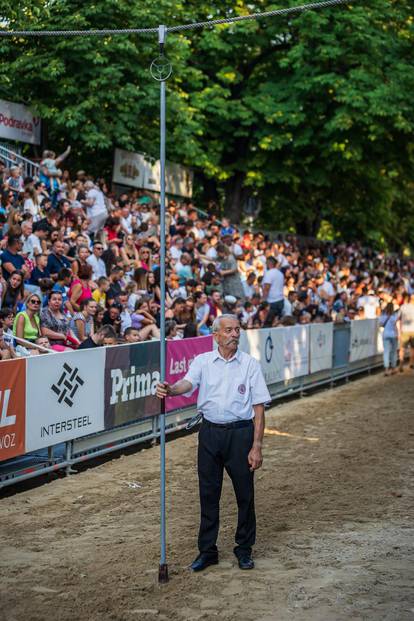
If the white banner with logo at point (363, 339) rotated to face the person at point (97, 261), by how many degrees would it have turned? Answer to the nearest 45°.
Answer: approximately 90° to its right

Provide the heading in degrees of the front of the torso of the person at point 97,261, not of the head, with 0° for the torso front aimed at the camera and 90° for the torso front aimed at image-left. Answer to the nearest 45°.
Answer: approximately 315°

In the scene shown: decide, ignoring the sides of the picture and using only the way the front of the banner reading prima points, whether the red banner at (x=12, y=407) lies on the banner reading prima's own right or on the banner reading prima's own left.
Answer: on the banner reading prima's own right

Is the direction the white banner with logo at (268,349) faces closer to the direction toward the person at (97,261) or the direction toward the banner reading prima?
the banner reading prima

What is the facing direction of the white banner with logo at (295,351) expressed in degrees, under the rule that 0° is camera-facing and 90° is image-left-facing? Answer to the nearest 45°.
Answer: approximately 315°

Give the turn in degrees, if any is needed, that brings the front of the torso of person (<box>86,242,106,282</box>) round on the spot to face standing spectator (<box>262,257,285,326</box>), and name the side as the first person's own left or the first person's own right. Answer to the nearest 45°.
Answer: approximately 90° to the first person's own left

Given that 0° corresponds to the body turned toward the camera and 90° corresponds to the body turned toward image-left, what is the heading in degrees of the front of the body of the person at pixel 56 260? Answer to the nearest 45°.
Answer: approximately 315°

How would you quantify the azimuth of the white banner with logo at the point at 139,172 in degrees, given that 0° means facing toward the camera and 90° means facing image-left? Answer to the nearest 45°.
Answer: approximately 315°
